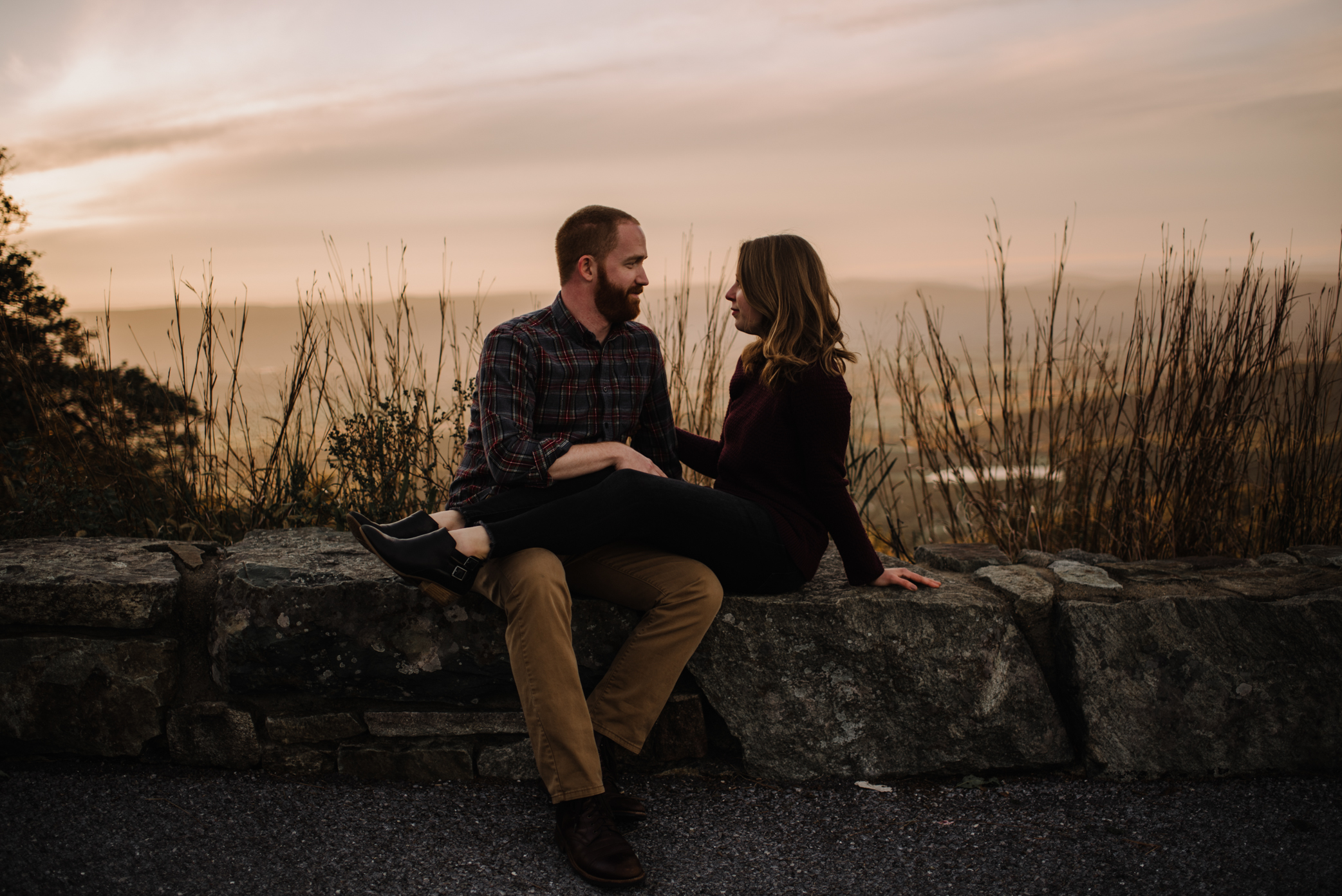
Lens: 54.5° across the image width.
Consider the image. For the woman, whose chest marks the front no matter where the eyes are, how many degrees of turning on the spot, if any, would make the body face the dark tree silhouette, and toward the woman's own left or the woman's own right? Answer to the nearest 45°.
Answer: approximately 45° to the woman's own right

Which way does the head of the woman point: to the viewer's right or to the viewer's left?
to the viewer's left

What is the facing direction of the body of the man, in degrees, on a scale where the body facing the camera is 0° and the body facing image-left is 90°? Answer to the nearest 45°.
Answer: approximately 315°

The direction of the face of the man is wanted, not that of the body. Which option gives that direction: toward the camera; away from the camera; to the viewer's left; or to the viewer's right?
to the viewer's right

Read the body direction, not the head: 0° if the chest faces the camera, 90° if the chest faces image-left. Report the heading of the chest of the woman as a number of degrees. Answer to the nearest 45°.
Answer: approximately 90°

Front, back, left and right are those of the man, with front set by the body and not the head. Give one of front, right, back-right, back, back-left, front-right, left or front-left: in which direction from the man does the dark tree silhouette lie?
back
